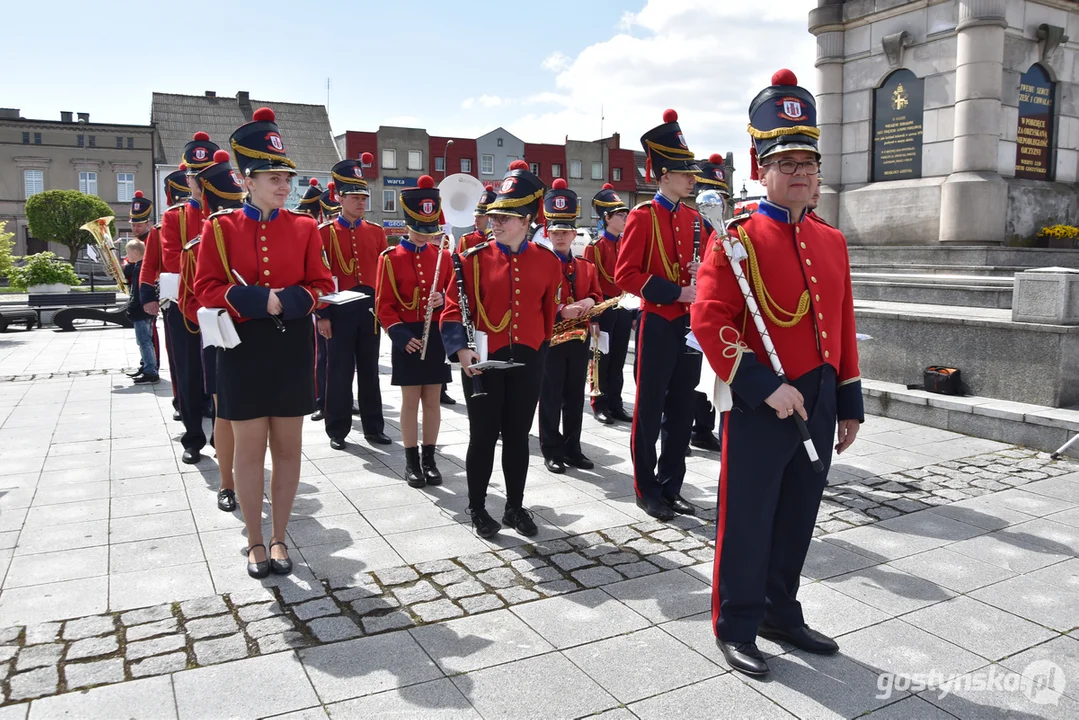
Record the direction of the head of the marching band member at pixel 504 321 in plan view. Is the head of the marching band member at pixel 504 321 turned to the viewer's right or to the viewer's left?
to the viewer's left

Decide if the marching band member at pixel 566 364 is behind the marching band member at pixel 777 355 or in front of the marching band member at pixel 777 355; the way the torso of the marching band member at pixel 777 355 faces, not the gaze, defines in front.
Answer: behind

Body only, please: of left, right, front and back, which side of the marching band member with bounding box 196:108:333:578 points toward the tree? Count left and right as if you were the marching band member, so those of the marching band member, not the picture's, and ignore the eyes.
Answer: back

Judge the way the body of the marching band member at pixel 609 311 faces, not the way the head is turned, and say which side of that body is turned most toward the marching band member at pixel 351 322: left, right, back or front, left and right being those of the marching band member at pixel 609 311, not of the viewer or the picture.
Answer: right

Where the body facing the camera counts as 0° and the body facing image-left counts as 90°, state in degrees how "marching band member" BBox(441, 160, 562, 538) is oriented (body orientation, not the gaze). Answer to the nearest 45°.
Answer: approximately 0°

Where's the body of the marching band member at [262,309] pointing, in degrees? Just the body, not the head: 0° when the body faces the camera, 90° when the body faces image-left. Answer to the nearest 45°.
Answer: approximately 0°

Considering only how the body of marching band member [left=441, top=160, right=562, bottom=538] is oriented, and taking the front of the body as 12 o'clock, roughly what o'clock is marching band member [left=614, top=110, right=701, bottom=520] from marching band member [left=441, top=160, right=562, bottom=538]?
marching band member [left=614, top=110, right=701, bottom=520] is roughly at 8 o'clock from marching band member [left=441, top=160, right=562, bottom=538].

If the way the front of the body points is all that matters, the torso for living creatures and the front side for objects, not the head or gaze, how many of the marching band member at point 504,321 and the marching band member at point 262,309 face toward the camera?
2

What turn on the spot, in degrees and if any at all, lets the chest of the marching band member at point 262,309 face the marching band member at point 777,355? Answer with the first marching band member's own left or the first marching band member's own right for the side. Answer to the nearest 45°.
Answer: approximately 45° to the first marching band member's own left

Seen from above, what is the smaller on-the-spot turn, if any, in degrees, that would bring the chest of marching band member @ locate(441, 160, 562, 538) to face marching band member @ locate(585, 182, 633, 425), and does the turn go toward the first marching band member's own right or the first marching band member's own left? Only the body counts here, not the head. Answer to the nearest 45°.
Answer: approximately 180°

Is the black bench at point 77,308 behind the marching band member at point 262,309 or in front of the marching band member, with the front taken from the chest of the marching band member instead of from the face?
behind
